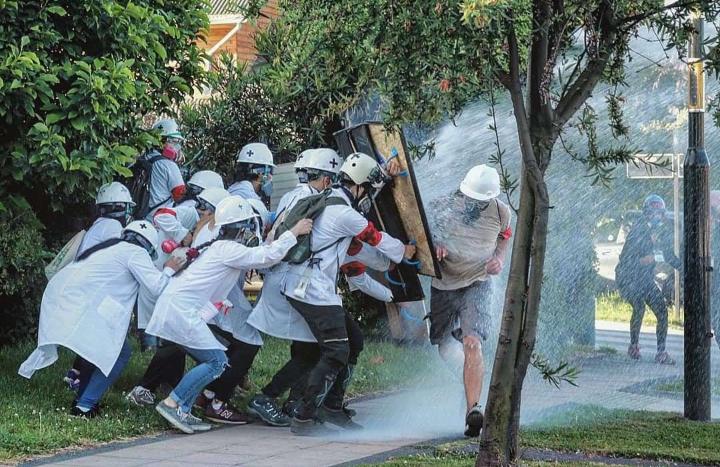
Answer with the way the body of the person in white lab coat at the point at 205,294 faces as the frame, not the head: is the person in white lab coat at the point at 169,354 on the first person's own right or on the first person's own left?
on the first person's own left

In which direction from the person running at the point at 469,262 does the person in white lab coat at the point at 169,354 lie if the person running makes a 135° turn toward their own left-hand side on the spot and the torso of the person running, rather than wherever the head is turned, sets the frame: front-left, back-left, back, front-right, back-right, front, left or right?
back-left

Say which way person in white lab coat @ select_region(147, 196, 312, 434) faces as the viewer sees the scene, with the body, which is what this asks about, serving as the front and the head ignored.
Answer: to the viewer's right

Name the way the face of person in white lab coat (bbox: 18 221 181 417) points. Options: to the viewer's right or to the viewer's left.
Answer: to the viewer's right

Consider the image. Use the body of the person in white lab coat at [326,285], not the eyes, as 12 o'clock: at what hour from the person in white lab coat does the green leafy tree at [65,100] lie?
The green leafy tree is roughly at 6 o'clock from the person in white lab coat.

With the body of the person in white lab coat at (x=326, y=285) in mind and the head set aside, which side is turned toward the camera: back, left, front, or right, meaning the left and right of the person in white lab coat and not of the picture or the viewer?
right

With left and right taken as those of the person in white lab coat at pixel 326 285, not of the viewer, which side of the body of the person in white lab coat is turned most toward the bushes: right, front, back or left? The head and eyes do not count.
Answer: back

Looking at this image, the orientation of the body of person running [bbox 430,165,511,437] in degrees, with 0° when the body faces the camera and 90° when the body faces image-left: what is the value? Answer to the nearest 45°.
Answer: approximately 0°

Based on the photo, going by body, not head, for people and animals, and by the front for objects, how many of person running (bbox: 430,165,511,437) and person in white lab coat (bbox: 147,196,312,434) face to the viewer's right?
1

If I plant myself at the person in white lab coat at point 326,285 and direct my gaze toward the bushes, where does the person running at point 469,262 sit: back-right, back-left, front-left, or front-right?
back-right

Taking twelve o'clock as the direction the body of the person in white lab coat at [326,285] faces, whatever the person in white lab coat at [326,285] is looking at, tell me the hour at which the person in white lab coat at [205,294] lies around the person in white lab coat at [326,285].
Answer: the person in white lab coat at [205,294] is roughly at 6 o'clock from the person in white lab coat at [326,285].
